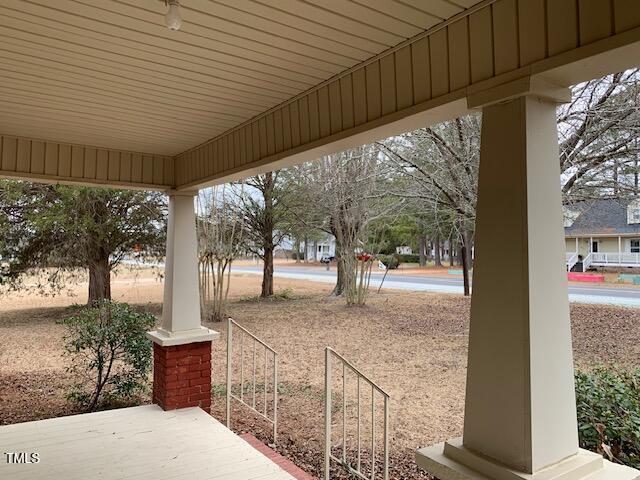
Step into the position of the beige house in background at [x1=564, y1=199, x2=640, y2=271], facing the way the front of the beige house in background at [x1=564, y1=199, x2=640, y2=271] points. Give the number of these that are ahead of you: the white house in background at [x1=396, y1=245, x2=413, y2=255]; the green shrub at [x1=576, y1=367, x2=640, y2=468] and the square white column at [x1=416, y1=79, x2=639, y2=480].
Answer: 2

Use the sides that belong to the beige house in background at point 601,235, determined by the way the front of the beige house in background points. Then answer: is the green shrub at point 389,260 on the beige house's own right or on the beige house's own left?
on the beige house's own right

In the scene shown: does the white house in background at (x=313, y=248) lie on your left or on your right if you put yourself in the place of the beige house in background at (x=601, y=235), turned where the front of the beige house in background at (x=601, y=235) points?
on your right

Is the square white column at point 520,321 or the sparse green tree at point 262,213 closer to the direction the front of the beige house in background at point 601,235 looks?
the square white column

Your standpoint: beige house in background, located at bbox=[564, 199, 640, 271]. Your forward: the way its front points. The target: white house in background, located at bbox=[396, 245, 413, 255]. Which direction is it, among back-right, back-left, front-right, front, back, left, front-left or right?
back-right

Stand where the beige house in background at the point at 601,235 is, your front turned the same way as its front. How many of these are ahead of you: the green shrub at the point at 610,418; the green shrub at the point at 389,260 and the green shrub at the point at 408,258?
1

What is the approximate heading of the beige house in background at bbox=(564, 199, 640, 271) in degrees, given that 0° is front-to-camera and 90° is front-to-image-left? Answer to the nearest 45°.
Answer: approximately 0°

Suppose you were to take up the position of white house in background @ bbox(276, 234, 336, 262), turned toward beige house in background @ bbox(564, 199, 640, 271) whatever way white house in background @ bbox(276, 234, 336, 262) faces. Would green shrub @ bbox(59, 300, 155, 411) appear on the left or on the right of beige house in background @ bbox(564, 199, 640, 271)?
right

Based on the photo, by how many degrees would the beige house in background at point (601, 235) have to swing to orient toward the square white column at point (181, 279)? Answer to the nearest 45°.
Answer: approximately 45° to its right
